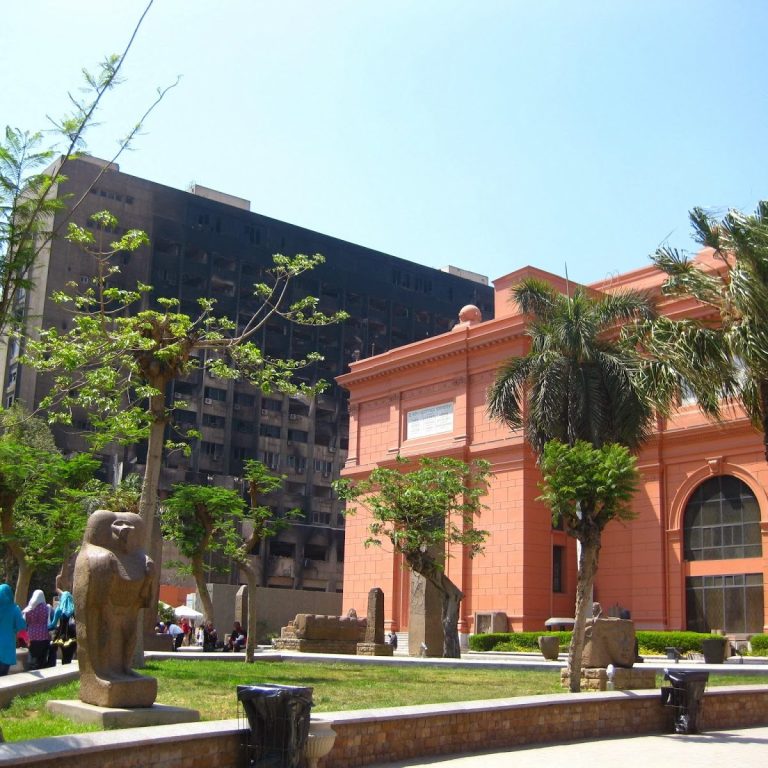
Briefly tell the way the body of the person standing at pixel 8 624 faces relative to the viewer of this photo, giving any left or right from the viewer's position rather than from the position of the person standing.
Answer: facing away from the viewer

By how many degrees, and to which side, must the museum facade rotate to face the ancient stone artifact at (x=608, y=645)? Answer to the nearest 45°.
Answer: approximately 45° to its left

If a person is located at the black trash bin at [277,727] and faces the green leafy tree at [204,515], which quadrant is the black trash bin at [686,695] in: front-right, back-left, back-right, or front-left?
front-right

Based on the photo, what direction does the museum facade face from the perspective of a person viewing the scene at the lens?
facing the viewer and to the left of the viewer

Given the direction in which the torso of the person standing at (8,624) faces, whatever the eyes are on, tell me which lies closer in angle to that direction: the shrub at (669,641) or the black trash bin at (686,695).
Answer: the shrub

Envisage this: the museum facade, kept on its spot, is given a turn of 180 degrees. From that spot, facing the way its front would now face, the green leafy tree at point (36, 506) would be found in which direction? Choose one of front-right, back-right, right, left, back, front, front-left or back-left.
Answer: back

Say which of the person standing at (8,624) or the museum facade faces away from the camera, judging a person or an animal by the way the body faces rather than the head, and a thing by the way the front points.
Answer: the person standing

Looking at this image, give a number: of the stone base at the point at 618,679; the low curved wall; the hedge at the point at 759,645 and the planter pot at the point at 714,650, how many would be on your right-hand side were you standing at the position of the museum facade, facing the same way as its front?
0

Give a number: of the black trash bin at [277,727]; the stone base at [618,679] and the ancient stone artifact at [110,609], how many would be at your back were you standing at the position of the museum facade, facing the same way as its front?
0

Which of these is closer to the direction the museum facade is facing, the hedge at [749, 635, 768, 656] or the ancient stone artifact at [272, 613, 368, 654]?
the ancient stone artifact

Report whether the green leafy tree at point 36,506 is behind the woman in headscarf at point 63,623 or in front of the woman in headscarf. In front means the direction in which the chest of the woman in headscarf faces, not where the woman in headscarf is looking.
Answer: in front
